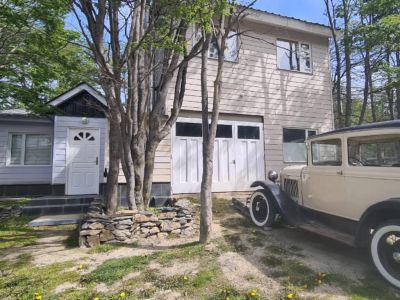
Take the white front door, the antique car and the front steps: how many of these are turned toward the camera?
2

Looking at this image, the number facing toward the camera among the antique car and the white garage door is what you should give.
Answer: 1

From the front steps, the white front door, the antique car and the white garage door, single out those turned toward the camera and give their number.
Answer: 3

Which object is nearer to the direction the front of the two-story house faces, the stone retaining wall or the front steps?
the stone retaining wall

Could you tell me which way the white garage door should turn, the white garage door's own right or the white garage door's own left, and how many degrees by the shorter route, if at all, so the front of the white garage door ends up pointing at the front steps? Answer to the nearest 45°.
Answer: approximately 90° to the white garage door's own right

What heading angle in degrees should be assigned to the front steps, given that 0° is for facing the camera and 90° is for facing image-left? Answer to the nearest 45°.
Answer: approximately 0°

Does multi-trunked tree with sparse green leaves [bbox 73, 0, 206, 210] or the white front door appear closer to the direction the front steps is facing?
the multi-trunked tree with sparse green leaves

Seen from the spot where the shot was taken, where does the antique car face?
facing away from the viewer and to the left of the viewer

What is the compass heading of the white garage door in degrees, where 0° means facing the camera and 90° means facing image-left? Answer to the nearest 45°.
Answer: approximately 0°

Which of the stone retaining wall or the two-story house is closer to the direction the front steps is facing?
the stone retaining wall

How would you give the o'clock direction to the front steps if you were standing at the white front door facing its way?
The front steps is roughly at 1 o'clock from the white front door.

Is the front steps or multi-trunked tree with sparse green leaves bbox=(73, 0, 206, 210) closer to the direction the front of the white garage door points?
the multi-trunked tree with sparse green leaves
